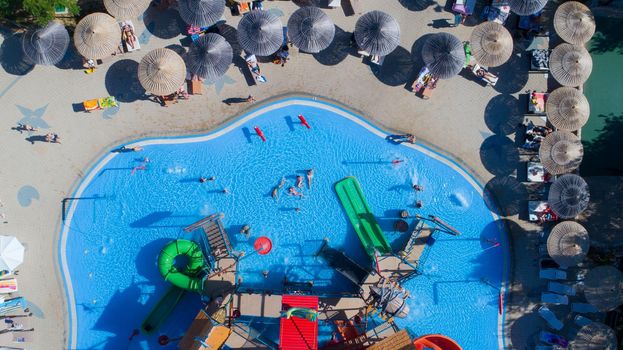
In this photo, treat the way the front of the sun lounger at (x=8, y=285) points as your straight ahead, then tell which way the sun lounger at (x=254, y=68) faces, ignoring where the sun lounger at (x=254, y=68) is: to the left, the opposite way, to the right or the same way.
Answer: to the right

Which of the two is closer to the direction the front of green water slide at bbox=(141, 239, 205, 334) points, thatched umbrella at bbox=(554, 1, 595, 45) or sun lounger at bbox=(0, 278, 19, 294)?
the sun lounger

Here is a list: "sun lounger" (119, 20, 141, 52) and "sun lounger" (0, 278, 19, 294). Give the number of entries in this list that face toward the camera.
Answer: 1

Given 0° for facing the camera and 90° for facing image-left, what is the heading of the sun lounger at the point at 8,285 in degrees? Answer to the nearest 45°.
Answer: approximately 270°

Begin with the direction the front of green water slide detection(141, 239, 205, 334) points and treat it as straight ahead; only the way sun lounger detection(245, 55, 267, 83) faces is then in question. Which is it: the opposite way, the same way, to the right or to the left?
to the left
